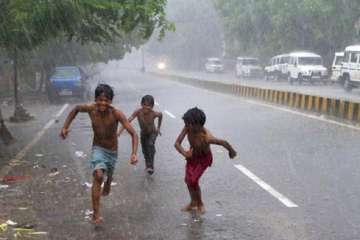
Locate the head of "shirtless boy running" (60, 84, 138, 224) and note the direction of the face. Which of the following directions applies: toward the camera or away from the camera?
toward the camera

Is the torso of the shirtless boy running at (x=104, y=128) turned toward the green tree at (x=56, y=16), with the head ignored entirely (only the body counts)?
no

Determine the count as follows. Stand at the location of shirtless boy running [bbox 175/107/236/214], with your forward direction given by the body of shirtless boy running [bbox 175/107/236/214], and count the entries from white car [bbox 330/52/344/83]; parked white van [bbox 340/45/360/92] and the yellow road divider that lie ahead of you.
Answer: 0

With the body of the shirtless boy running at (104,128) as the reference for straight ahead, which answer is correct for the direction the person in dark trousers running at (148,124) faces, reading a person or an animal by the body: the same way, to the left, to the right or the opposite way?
the same way

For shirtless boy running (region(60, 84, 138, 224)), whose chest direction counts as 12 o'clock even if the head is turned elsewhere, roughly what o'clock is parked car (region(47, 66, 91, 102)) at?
The parked car is roughly at 6 o'clock from the shirtless boy running.

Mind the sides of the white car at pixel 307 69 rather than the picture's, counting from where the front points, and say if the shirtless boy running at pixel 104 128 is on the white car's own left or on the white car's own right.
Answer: on the white car's own right

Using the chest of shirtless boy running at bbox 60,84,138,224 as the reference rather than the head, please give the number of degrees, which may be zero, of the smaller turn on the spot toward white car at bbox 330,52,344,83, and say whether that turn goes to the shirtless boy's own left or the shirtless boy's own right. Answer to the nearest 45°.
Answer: approximately 135° to the shirtless boy's own left

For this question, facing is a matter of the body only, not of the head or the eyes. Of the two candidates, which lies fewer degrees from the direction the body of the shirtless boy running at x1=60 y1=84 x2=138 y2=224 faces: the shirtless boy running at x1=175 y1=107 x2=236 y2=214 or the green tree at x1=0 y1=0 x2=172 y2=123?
the shirtless boy running

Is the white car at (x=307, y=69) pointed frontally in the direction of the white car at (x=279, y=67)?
no

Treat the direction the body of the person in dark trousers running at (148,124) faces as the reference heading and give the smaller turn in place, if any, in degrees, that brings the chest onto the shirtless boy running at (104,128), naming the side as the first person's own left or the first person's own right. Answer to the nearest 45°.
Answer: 0° — they already face them

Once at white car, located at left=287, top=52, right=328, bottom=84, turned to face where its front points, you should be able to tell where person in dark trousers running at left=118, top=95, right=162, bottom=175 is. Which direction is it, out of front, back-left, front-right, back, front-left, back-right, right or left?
front-right

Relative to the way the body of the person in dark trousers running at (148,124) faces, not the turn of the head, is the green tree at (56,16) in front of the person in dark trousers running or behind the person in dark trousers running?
behind

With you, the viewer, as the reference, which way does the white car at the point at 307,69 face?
facing the viewer and to the right of the viewer

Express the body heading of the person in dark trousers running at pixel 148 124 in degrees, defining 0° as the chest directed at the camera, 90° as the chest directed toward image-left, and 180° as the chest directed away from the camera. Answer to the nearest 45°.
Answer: approximately 0°

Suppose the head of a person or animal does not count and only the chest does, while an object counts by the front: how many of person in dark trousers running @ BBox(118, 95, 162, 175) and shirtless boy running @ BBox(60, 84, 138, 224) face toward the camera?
2

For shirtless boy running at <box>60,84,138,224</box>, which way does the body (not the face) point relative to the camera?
toward the camera
